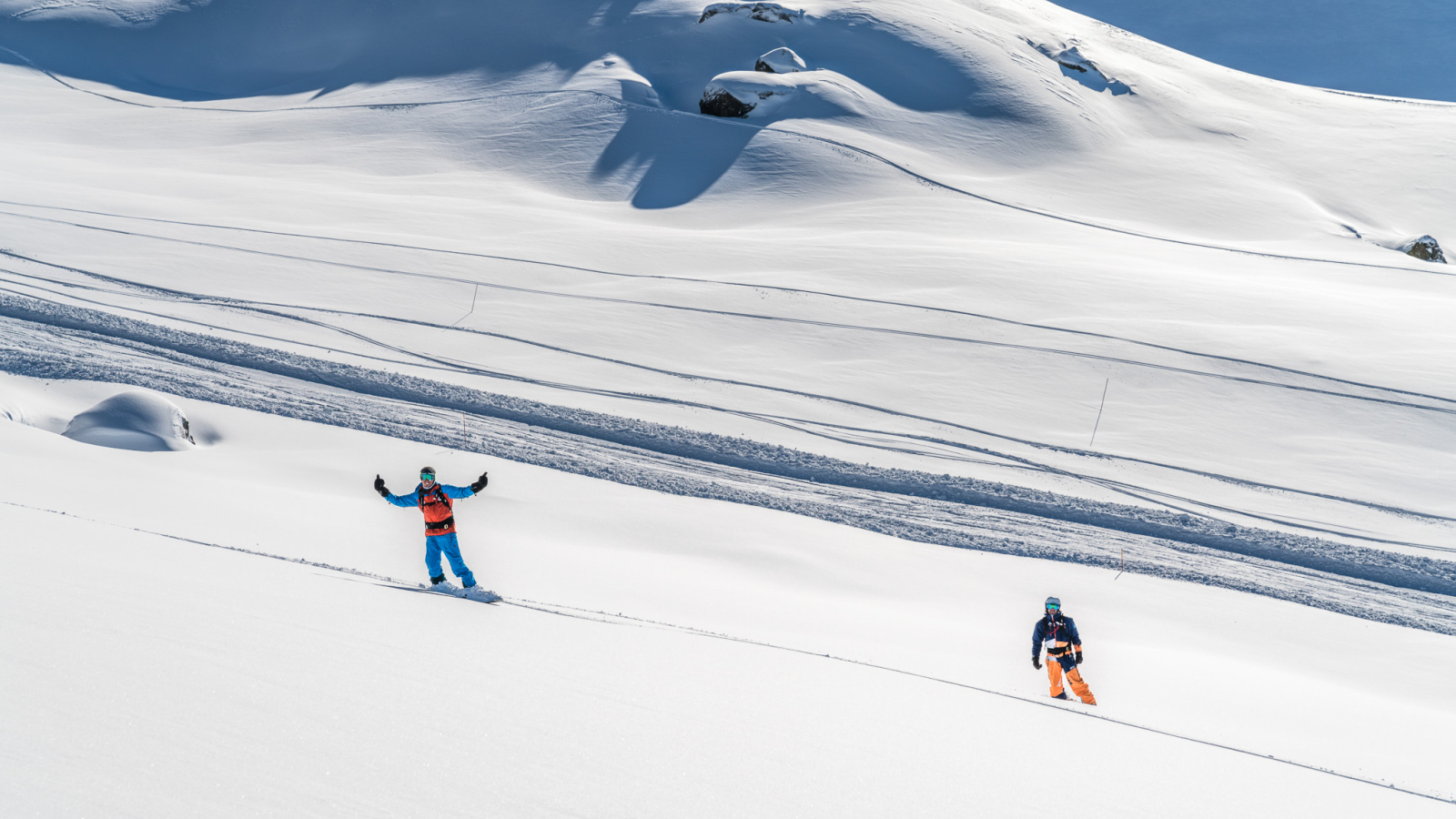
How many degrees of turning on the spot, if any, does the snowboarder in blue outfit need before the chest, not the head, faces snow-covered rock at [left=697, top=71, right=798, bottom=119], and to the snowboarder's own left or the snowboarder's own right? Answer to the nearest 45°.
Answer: approximately 180°

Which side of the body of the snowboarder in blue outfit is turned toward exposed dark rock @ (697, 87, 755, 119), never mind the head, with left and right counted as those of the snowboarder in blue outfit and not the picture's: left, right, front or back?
back

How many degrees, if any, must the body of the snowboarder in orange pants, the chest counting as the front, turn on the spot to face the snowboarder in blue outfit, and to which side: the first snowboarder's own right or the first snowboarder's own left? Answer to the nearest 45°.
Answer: approximately 90° to the first snowboarder's own right

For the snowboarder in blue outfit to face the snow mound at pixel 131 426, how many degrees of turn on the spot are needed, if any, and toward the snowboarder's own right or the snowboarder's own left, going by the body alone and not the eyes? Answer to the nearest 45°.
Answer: approximately 135° to the snowboarder's own right

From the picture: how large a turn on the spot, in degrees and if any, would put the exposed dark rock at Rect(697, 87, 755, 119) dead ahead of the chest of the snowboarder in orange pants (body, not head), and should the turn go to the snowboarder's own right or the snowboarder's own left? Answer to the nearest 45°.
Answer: approximately 135° to the snowboarder's own right

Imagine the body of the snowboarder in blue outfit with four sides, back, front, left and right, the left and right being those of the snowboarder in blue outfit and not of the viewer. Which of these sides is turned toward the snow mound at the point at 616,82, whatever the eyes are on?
back

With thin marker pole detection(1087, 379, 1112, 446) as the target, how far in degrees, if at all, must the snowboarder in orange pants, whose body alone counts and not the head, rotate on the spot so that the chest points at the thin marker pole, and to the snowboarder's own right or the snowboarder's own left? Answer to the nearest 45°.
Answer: approximately 180°

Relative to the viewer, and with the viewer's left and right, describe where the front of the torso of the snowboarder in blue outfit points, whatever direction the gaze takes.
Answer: facing the viewer
